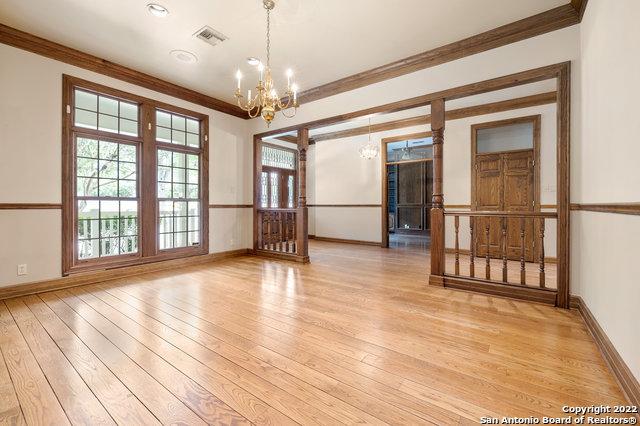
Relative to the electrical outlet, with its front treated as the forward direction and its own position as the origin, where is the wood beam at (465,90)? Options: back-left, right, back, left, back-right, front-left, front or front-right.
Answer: front-left

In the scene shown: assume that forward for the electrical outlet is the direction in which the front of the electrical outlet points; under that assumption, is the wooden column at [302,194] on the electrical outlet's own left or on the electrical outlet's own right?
on the electrical outlet's own left

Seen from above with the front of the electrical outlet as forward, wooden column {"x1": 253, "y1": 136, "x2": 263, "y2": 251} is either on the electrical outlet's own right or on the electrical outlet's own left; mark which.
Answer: on the electrical outlet's own left

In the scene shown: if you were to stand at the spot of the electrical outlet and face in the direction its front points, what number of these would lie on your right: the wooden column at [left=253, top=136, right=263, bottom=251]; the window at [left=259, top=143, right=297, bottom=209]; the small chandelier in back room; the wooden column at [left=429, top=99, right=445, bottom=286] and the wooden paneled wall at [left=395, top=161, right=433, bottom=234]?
0

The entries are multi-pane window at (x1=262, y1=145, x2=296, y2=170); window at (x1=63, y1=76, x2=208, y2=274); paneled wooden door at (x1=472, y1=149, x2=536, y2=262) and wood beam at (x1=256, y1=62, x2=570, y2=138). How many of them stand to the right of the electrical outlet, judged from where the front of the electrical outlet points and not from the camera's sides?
0

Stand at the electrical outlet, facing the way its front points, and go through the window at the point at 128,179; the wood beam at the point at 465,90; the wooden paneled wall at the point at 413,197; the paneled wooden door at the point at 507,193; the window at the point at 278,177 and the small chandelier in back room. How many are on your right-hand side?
0

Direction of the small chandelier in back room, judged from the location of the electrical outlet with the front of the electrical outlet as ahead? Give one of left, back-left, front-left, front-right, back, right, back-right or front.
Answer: left

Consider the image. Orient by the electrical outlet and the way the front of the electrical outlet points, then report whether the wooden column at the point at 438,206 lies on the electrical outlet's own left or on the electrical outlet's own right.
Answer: on the electrical outlet's own left

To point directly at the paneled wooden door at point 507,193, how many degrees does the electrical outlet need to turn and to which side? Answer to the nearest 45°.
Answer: approximately 45° to its left

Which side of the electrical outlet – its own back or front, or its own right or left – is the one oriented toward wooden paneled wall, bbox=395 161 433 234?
left
